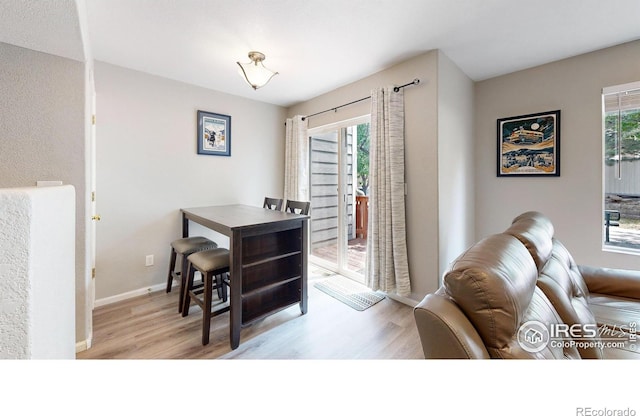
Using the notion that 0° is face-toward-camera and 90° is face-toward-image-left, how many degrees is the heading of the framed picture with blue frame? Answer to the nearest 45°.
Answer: approximately 315°

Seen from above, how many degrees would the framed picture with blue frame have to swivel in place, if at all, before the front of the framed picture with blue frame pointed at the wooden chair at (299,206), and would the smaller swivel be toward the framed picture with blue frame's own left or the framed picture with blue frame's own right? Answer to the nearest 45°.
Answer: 0° — it already faces it
